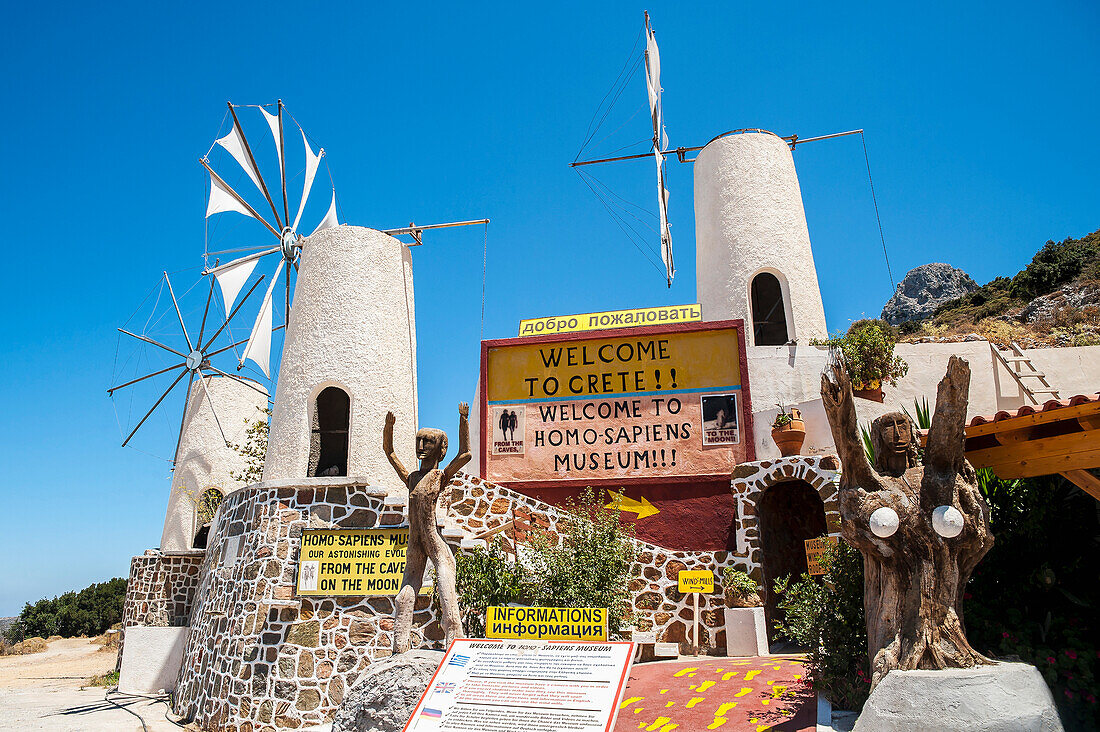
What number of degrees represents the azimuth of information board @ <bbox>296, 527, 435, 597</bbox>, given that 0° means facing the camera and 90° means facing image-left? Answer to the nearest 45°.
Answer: approximately 0°

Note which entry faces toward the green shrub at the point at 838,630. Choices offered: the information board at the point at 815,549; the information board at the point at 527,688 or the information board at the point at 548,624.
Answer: the information board at the point at 815,549

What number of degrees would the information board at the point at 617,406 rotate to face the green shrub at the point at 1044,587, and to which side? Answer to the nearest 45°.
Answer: approximately 45° to its left

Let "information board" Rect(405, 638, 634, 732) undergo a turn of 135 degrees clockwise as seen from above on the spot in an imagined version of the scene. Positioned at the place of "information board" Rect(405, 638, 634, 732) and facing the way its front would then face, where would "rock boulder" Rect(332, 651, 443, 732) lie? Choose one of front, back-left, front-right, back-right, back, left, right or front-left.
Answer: front

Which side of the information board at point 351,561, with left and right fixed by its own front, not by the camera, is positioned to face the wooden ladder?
left

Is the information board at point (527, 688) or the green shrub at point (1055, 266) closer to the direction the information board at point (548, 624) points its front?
the information board

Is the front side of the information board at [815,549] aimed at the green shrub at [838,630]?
yes

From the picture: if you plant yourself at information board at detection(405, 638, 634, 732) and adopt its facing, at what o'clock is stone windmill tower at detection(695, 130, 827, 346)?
The stone windmill tower is roughly at 7 o'clock from the information board.

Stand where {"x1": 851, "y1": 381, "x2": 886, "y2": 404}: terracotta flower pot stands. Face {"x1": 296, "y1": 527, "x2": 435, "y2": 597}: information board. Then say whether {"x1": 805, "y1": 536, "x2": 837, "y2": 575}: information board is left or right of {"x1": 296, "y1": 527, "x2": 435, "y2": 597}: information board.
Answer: left

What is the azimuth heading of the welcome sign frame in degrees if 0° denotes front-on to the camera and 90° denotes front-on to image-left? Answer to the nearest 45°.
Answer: approximately 0°

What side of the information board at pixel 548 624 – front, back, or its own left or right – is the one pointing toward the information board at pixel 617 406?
back
